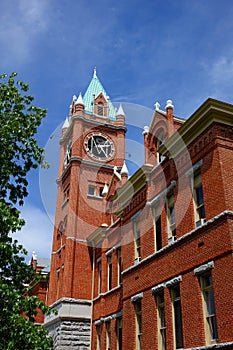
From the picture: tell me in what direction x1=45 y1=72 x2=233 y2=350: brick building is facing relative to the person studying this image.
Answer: facing the viewer and to the left of the viewer
